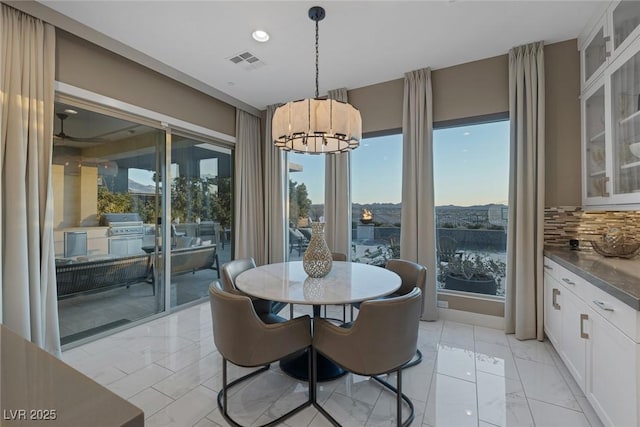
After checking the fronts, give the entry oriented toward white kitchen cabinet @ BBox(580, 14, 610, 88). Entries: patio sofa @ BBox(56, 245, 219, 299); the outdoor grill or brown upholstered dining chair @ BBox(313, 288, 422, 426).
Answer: the outdoor grill

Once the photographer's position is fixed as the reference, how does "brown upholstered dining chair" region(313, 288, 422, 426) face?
facing away from the viewer and to the left of the viewer

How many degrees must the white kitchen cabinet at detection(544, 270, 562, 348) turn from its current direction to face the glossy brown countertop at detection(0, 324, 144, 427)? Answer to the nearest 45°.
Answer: approximately 90° to its left

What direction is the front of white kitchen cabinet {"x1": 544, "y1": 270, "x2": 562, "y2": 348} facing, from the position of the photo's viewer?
facing to the left of the viewer

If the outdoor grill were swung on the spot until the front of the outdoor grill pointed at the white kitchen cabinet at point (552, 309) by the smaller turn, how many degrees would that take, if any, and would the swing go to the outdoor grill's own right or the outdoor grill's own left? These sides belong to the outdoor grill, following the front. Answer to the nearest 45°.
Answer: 0° — it already faces it

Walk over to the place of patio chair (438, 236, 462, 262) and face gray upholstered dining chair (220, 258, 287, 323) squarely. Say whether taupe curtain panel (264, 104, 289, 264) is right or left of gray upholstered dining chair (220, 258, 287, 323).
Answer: right

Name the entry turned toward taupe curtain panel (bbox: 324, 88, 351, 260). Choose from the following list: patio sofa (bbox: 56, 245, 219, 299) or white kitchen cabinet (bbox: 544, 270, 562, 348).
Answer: the white kitchen cabinet

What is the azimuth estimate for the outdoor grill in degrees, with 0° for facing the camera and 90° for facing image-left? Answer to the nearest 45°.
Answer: approximately 315°

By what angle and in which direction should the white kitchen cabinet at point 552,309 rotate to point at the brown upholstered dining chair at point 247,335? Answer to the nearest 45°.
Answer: approximately 45° to its left
